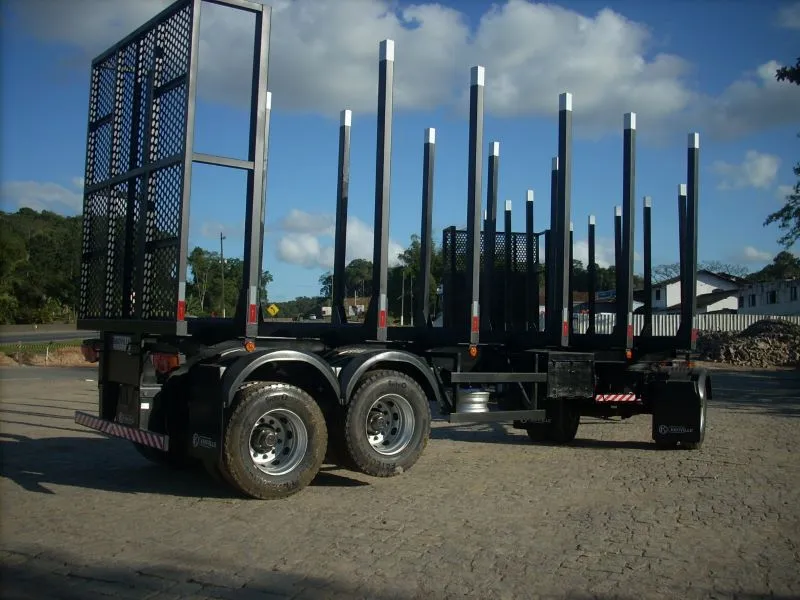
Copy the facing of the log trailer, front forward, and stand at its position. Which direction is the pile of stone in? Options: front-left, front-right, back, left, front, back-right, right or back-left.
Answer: front

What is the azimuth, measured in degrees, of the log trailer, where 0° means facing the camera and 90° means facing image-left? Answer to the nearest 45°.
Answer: approximately 225°
